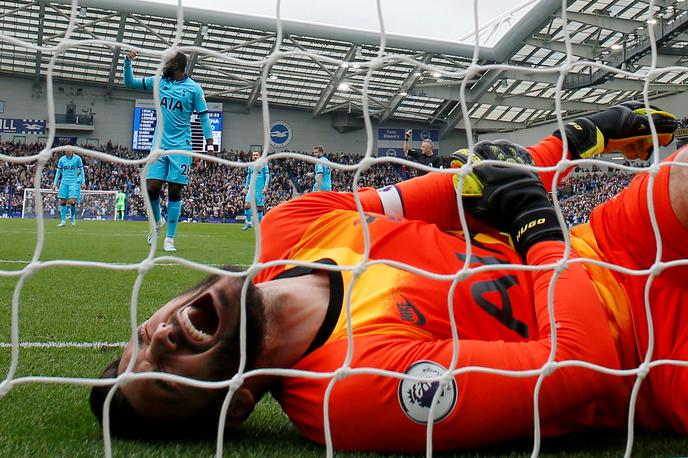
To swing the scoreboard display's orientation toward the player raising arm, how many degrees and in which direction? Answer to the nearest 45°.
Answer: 0° — it already faces them

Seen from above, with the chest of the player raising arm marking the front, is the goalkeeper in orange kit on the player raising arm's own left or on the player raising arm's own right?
on the player raising arm's own left

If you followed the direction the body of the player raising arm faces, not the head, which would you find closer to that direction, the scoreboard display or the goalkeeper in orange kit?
the goalkeeper in orange kit

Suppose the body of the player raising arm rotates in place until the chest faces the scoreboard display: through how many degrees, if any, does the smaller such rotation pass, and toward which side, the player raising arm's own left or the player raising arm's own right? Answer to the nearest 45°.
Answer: approximately 135° to the player raising arm's own right

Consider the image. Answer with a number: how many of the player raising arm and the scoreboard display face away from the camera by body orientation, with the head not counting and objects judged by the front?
0

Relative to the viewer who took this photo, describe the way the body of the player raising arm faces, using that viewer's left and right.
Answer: facing the viewer and to the left of the viewer

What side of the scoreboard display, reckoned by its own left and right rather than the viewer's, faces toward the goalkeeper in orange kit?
front

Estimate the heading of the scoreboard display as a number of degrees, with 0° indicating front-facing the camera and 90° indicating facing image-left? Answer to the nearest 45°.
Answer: approximately 0°
